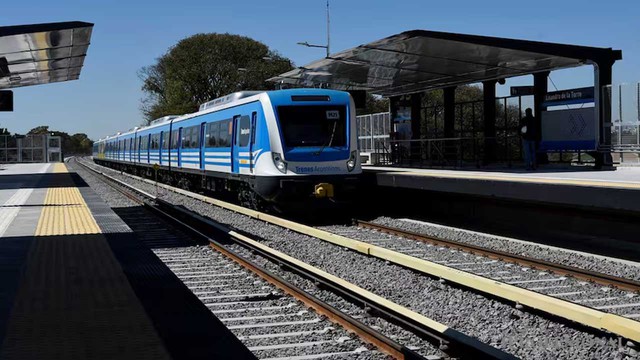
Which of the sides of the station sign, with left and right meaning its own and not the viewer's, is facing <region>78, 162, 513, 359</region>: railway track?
front

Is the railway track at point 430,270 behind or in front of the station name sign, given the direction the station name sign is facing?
in front

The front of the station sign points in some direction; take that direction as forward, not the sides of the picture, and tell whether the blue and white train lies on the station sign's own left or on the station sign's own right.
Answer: on the station sign's own right

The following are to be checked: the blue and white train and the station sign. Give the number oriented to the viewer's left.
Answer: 0

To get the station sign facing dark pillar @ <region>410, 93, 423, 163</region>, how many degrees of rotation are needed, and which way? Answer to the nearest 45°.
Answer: approximately 135° to its right

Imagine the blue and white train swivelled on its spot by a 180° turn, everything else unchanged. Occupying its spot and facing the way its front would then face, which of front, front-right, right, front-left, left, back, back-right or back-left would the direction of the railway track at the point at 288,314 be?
back-left

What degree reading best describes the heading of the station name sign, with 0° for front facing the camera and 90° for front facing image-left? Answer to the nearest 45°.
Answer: approximately 45°

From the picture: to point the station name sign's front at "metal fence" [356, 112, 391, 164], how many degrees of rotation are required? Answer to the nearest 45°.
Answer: approximately 90° to its right

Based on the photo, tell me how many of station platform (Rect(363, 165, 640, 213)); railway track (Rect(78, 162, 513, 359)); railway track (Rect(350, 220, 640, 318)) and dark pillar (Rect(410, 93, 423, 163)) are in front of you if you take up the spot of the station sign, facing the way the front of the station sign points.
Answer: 3

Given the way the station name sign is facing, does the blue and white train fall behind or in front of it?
in front

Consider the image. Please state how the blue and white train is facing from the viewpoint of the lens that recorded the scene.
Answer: facing the viewer and to the right of the viewer

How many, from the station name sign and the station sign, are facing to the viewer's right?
0

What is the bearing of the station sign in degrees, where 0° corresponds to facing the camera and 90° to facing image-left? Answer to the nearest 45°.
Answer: approximately 0°

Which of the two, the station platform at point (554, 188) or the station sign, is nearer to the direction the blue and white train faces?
the station platform
